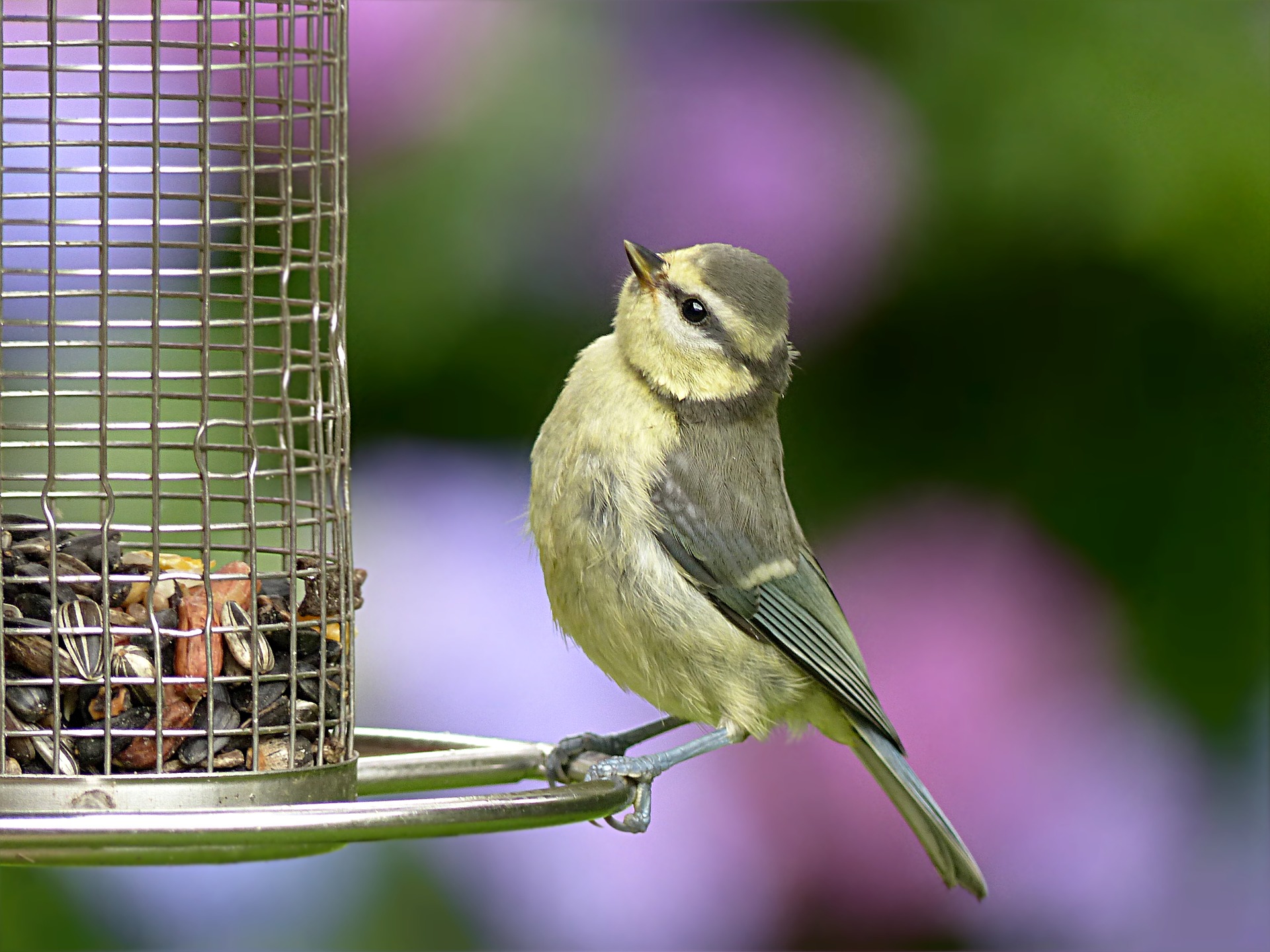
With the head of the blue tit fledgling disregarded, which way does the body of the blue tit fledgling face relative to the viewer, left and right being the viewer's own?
facing to the left of the viewer

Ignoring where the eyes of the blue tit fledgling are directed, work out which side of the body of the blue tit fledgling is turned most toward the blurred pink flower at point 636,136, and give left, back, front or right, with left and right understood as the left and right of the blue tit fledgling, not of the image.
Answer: right
